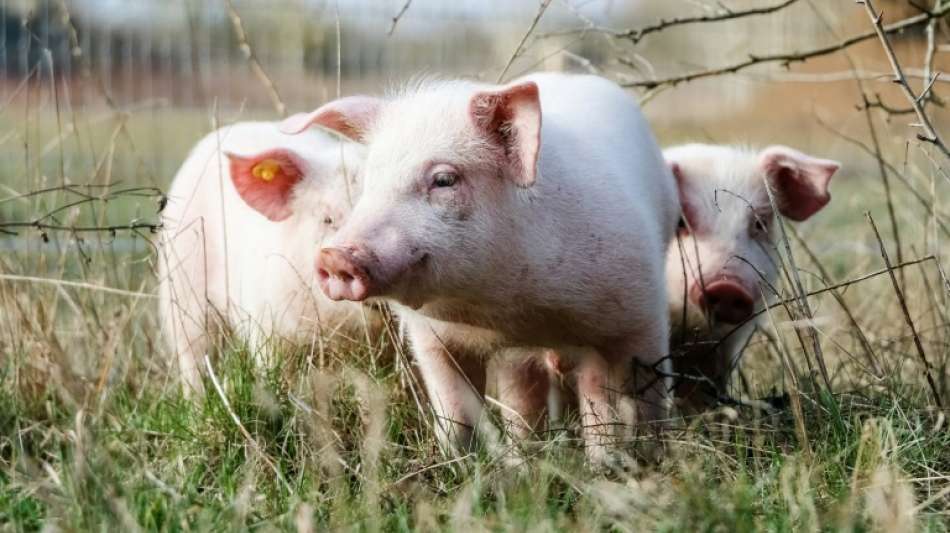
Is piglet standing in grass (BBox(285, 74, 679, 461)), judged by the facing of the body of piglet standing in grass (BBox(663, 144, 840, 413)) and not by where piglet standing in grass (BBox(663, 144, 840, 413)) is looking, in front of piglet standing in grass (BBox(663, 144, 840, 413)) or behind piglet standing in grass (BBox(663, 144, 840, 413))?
in front

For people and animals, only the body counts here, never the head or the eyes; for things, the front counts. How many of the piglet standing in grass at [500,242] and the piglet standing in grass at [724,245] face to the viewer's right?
0

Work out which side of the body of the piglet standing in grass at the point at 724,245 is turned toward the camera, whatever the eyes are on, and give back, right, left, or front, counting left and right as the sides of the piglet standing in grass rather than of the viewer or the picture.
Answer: front

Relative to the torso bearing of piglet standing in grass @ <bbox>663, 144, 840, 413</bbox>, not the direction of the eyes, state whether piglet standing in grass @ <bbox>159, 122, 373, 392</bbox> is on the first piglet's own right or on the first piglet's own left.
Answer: on the first piglet's own right

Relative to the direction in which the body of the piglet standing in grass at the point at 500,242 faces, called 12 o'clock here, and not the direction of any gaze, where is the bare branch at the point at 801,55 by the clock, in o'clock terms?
The bare branch is roughly at 6 o'clock from the piglet standing in grass.

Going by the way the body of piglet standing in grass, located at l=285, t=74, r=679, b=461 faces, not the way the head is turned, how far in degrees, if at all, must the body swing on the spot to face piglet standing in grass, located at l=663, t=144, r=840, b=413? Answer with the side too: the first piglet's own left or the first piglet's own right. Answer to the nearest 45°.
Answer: approximately 180°

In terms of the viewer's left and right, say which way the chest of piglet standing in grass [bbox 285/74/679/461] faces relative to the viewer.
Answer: facing the viewer and to the left of the viewer

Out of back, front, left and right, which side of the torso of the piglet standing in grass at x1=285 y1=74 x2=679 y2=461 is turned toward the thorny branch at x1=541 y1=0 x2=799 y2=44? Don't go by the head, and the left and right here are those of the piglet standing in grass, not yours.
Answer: back

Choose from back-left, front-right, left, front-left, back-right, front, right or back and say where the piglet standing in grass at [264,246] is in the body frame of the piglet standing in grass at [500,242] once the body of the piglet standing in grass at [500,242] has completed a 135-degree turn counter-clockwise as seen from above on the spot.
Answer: back-left
